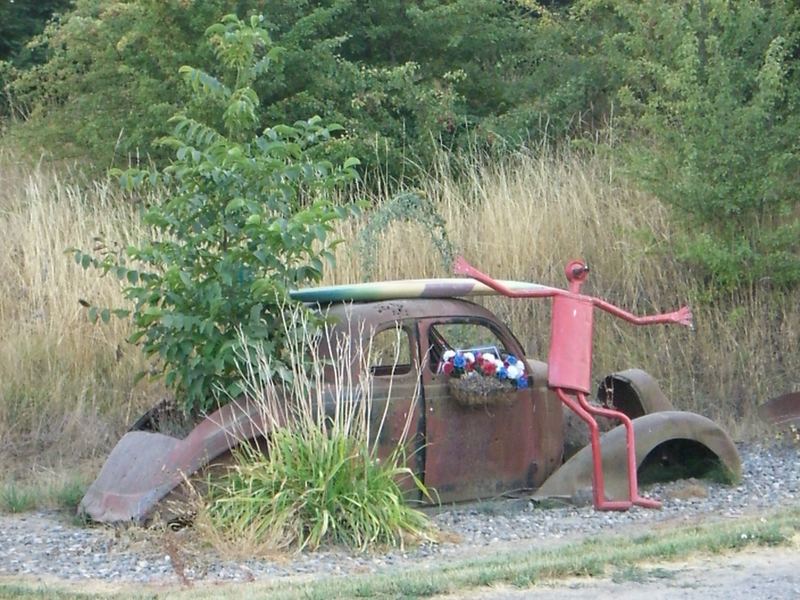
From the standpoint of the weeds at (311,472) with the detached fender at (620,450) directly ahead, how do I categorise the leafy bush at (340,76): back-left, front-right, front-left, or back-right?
front-left

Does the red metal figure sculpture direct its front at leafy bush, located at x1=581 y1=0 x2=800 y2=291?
no

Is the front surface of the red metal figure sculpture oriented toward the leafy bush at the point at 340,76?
no

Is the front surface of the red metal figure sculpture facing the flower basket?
no

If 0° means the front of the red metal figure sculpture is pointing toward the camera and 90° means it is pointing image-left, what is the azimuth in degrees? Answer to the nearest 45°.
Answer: approximately 315°

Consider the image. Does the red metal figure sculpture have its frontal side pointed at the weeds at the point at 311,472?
no

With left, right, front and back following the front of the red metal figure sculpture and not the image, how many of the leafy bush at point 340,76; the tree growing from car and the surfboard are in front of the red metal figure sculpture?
0

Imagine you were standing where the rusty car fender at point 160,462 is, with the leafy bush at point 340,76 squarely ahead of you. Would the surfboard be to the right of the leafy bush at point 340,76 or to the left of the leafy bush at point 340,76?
right

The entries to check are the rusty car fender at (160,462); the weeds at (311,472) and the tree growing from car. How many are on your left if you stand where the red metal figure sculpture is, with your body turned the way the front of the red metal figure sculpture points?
0

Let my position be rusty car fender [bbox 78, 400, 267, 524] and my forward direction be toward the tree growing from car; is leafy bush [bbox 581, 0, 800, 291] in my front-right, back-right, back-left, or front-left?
front-right
